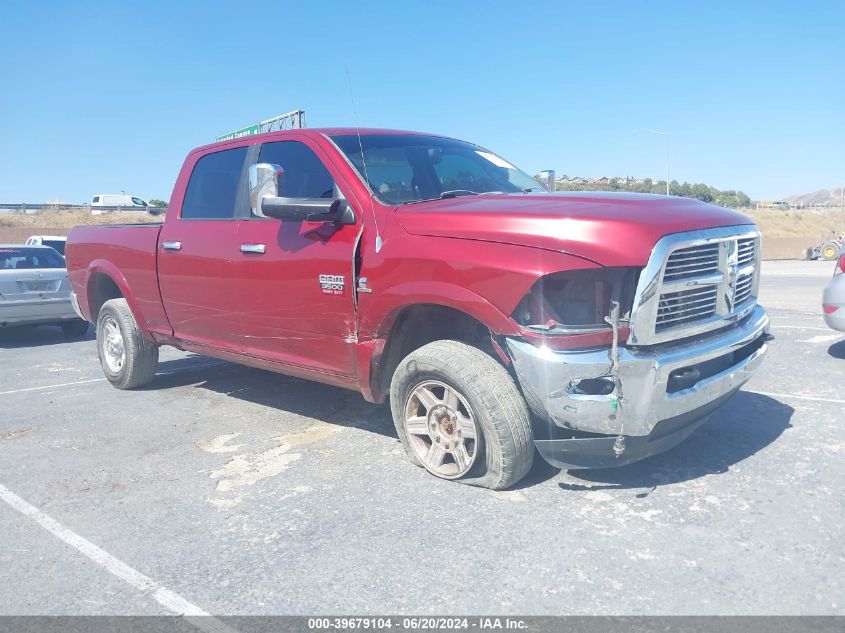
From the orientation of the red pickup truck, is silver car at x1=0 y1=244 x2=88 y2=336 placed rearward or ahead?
rearward

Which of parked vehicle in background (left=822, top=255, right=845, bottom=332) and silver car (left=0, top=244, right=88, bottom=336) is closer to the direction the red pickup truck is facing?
the parked vehicle in background

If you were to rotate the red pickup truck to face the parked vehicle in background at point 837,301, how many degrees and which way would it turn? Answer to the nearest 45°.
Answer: approximately 90° to its left

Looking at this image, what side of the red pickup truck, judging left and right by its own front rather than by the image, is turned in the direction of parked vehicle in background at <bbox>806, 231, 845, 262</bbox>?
left

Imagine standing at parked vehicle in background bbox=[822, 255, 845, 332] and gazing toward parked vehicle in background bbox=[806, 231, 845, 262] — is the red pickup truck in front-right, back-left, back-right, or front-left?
back-left

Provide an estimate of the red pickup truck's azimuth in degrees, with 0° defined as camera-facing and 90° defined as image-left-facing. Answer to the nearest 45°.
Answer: approximately 315°
